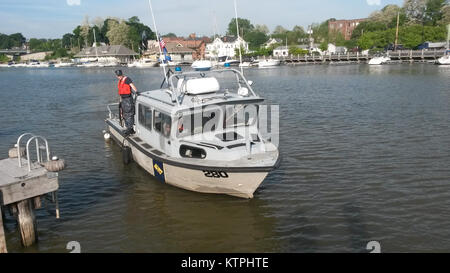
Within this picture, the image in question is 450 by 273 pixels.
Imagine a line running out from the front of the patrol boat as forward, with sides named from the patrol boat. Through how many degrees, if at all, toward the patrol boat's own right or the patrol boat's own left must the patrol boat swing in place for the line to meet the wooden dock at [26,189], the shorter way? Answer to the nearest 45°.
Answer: approximately 90° to the patrol boat's own right

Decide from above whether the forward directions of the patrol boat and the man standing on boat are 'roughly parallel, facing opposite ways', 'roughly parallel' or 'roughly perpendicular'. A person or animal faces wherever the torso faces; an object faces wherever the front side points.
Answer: roughly perpendicular

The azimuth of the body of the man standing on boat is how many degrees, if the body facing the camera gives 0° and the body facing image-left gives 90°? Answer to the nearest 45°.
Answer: approximately 45°

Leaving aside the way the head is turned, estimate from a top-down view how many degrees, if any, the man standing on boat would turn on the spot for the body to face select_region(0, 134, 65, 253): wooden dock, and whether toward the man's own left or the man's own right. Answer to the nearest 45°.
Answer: approximately 45° to the man's own left
